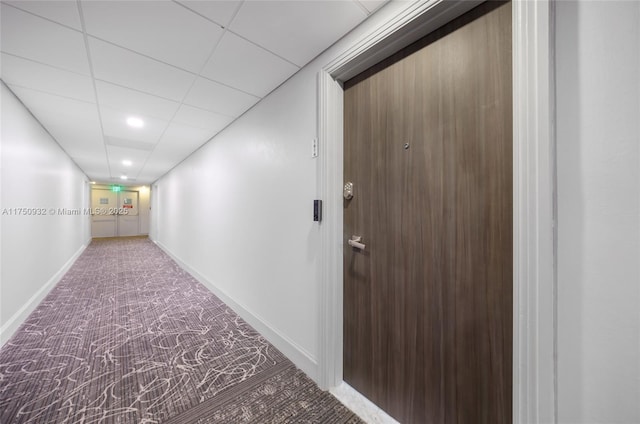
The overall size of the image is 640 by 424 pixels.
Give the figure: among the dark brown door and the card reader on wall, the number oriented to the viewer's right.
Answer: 0

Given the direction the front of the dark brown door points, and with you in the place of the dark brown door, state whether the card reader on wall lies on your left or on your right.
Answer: on your right

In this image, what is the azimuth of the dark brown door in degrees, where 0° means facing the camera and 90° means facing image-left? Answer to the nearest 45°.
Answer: approximately 45°

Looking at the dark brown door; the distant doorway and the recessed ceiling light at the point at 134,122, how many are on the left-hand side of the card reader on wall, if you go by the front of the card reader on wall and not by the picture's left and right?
1

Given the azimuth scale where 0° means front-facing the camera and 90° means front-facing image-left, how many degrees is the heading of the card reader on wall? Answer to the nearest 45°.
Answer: approximately 45°

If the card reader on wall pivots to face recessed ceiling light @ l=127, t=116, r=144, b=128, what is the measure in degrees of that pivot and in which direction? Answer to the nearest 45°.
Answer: approximately 90° to its right

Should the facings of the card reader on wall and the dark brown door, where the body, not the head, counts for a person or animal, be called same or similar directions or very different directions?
same or similar directions

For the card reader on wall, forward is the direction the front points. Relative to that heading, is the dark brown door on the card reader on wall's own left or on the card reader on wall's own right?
on the card reader on wall's own left

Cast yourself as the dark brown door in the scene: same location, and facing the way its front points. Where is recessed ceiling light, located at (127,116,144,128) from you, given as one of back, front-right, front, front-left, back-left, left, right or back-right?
front-right

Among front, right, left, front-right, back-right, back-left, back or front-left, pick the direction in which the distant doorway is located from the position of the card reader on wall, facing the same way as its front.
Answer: right
